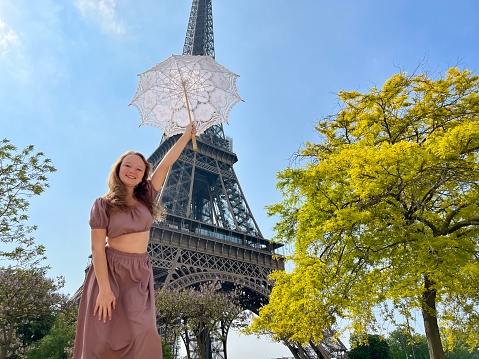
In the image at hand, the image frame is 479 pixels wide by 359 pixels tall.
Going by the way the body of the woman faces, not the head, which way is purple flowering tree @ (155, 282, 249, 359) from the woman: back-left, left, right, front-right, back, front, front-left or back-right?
back-left

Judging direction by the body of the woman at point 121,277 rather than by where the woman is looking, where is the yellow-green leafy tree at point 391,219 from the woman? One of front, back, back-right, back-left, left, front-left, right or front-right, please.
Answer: left

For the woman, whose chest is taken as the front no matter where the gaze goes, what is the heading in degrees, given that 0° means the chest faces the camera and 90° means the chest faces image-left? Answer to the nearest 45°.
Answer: approximately 315°

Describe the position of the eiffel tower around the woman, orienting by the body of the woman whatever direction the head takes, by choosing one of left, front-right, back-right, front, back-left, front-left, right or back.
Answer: back-left

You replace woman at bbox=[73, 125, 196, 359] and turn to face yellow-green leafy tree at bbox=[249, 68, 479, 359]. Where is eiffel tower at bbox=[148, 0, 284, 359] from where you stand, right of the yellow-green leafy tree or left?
left

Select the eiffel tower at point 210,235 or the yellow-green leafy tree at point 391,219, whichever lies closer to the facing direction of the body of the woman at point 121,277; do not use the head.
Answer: the yellow-green leafy tree

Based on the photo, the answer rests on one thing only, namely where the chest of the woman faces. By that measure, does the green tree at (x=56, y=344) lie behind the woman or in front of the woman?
behind

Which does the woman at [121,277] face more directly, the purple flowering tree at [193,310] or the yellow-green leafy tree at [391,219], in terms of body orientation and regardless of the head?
the yellow-green leafy tree
